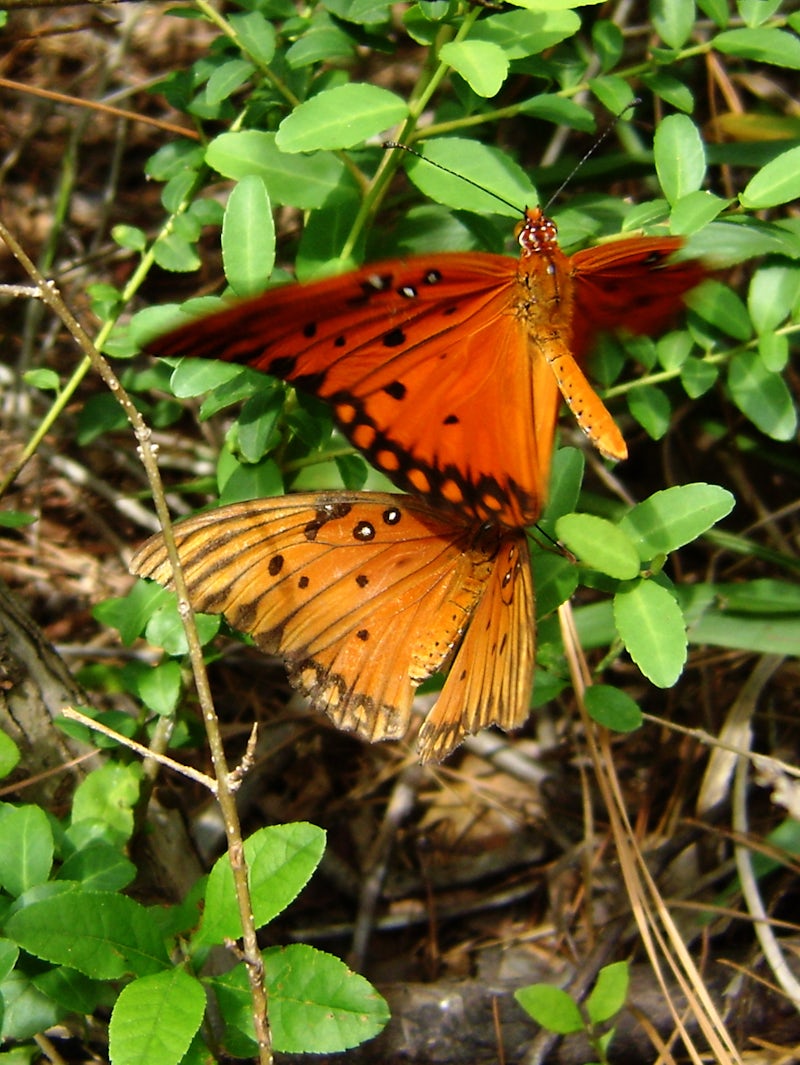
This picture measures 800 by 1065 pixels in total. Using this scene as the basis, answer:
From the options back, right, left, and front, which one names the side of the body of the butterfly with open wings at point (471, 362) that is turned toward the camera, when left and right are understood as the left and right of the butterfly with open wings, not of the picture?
back
